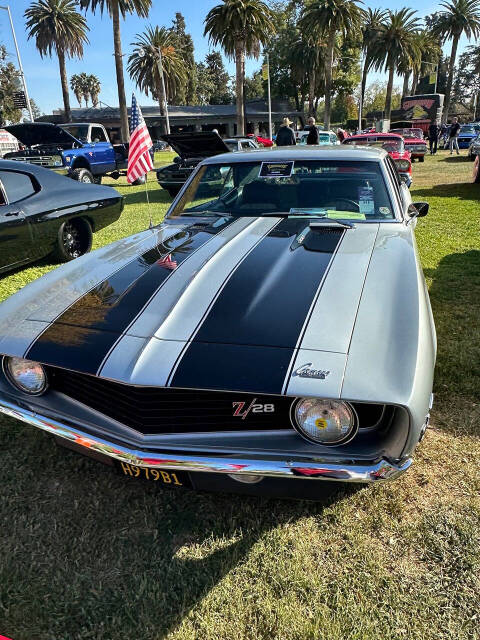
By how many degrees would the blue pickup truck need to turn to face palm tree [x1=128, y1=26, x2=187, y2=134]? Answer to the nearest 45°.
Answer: approximately 135° to its right

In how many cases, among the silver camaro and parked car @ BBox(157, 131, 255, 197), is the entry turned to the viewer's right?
0

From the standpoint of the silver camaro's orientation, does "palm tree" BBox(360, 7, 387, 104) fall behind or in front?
behind

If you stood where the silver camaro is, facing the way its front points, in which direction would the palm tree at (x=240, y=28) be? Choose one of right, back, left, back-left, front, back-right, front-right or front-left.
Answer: back-right

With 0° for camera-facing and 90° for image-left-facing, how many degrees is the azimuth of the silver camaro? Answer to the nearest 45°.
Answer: approximately 45°

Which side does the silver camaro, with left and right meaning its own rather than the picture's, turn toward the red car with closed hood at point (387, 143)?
back

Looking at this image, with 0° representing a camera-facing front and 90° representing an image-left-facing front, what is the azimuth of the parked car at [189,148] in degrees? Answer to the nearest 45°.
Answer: approximately 45°

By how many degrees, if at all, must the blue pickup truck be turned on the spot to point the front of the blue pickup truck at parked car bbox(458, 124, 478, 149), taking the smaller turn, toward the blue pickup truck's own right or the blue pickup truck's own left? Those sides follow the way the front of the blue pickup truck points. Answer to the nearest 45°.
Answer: approximately 180°

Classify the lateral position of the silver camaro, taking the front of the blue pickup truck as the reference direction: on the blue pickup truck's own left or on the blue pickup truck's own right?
on the blue pickup truck's own left

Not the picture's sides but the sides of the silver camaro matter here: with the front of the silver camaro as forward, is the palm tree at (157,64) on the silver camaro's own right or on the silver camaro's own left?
on the silver camaro's own right
